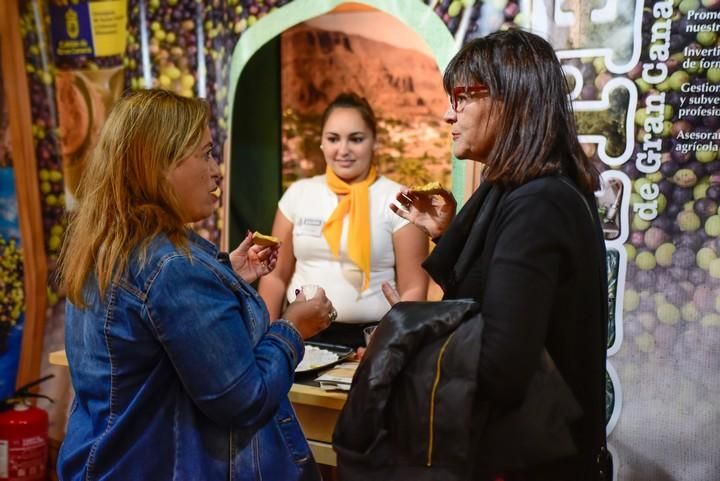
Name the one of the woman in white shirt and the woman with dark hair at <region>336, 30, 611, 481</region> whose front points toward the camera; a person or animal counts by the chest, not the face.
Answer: the woman in white shirt

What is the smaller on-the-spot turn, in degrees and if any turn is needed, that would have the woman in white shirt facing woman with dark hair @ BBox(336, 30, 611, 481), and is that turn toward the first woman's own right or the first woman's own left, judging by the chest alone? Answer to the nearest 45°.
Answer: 0° — they already face them

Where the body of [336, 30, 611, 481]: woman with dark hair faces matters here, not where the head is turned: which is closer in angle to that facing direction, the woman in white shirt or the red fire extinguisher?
the red fire extinguisher

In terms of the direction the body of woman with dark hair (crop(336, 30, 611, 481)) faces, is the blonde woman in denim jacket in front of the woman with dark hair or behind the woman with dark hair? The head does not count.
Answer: in front

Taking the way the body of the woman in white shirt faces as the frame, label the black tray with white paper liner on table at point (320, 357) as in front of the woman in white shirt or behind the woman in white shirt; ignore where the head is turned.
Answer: in front

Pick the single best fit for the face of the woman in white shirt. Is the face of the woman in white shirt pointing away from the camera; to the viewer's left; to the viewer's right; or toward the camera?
toward the camera

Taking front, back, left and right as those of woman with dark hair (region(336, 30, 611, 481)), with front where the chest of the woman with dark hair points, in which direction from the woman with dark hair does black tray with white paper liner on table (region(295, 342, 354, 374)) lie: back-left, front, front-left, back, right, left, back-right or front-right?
front-right

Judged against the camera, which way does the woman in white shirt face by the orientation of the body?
toward the camera

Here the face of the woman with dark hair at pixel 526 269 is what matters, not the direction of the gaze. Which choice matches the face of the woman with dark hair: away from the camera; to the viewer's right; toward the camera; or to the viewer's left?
to the viewer's left

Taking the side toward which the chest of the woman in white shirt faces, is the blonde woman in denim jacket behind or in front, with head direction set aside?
in front

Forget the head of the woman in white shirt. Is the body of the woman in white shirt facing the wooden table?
yes

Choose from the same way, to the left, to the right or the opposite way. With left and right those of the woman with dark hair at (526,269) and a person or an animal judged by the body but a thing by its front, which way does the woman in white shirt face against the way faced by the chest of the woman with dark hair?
to the left

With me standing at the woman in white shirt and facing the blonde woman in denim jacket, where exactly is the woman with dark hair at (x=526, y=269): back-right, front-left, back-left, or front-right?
front-left

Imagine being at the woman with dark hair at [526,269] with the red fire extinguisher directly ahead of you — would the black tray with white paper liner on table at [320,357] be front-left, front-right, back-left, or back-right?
front-right

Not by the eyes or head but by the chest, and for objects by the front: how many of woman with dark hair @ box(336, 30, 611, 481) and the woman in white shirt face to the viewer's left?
1

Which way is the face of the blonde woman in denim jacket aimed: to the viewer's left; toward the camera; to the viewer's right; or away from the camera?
to the viewer's right

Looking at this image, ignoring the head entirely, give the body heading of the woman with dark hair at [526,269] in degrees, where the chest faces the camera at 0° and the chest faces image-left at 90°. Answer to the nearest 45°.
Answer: approximately 90°
